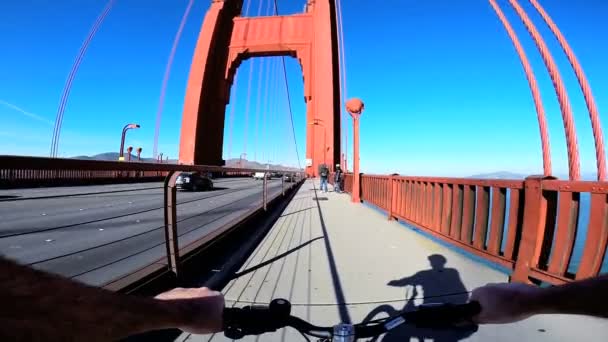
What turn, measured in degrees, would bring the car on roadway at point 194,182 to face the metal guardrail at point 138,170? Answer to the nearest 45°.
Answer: approximately 45° to its left
